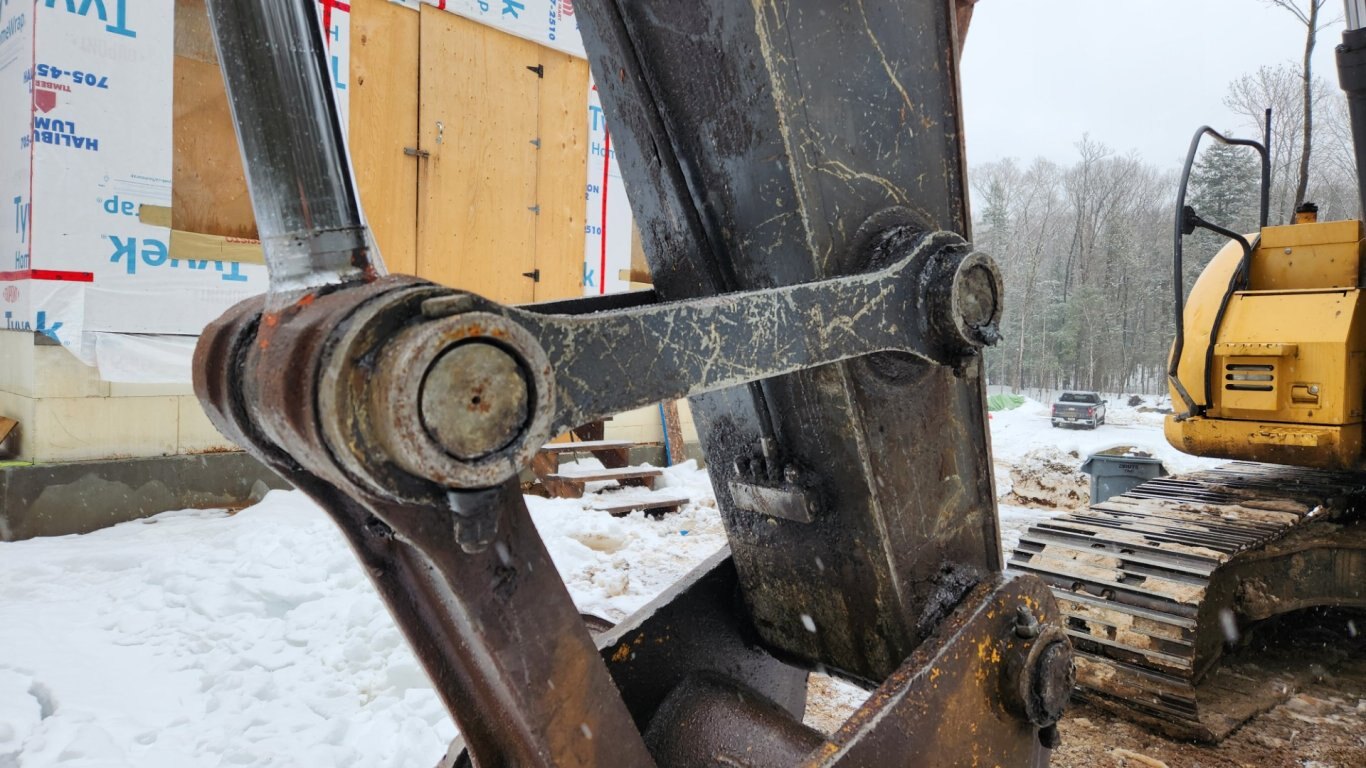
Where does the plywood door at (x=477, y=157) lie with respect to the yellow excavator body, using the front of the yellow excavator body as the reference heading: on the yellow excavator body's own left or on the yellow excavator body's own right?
on the yellow excavator body's own right

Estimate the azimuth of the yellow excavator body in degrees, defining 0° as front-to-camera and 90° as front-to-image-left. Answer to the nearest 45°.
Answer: approximately 0°

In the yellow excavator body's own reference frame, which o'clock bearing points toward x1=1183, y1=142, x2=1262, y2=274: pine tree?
The pine tree is roughly at 6 o'clock from the yellow excavator body.

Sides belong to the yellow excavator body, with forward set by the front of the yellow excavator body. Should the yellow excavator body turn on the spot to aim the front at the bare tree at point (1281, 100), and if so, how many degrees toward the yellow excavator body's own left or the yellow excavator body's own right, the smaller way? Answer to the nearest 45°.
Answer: approximately 180°

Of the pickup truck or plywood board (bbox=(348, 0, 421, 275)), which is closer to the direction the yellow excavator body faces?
the plywood board

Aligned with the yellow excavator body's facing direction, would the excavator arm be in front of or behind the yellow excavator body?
in front

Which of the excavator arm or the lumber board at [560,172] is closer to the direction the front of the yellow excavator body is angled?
the excavator arm

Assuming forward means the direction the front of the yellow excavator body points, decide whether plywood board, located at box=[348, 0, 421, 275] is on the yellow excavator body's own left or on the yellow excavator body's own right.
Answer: on the yellow excavator body's own right

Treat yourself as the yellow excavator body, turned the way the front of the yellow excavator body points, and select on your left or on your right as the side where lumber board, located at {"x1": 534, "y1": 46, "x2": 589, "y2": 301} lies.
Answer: on your right

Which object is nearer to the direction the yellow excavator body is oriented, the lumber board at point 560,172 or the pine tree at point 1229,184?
the lumber board

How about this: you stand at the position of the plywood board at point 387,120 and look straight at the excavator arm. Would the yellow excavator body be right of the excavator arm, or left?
left
